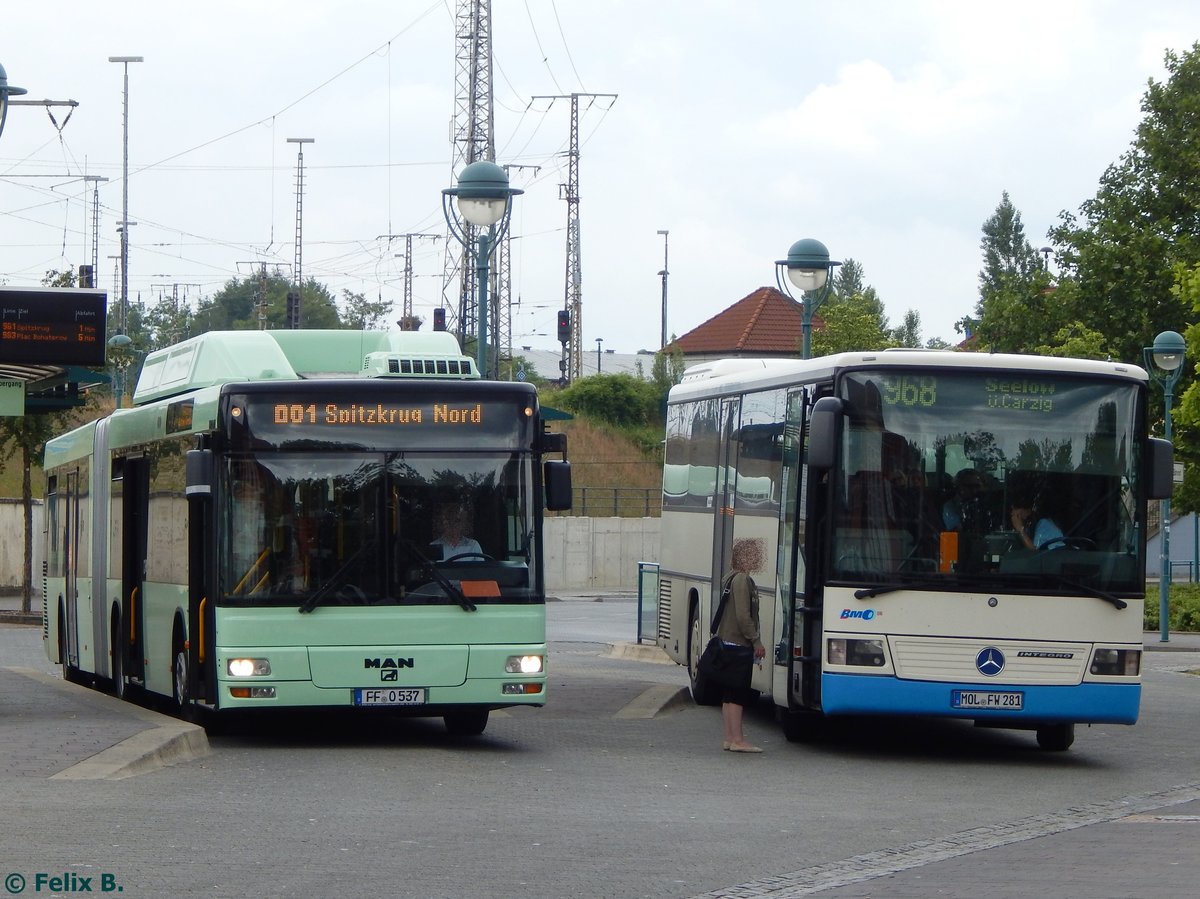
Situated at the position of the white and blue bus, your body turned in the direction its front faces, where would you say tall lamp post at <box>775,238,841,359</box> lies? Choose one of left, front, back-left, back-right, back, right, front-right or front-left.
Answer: back

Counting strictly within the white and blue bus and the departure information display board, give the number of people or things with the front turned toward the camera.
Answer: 2

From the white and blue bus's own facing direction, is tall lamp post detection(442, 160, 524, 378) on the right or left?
on its right

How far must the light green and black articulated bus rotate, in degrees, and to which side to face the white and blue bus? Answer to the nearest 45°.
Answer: approximately 90° to its left

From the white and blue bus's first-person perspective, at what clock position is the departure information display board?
The departure information display board is roughly at 3 o'clock from the white and blue bus.

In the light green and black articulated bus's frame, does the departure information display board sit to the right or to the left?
on its right
